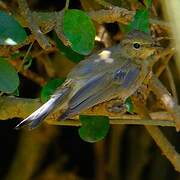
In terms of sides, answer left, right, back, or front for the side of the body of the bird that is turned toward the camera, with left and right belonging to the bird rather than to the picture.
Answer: right
